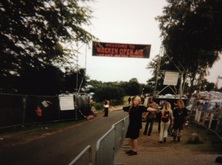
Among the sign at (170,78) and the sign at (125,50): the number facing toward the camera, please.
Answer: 2

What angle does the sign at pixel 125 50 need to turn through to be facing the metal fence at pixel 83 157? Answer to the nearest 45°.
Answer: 0° — it already faces it

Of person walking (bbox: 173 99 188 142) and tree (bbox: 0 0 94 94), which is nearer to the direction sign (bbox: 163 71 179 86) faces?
the person walking

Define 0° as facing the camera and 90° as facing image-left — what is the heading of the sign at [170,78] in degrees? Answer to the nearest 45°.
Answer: approximately 0°

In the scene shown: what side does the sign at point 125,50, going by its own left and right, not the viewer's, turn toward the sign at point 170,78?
left

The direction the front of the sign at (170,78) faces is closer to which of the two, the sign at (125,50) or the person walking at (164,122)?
the person walking

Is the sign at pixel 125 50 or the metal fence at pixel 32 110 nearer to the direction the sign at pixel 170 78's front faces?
the metal fence

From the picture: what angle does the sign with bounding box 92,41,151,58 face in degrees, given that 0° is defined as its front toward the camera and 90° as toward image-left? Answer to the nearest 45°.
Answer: approximately 0°

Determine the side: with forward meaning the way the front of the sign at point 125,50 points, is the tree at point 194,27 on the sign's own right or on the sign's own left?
on the sign's own left

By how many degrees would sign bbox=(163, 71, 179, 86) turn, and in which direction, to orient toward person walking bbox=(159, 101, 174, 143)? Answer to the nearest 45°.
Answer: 0° — it already faces them

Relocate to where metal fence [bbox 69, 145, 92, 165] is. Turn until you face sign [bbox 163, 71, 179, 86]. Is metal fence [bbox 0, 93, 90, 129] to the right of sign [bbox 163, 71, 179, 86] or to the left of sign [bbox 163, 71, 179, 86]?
left

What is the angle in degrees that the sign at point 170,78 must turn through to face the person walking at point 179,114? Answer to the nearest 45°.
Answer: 0° — it already faces them
